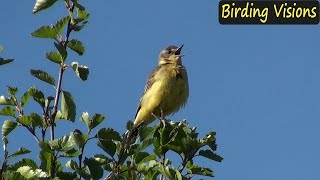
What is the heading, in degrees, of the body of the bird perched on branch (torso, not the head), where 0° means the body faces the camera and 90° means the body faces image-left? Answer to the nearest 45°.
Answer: approximately 315°
